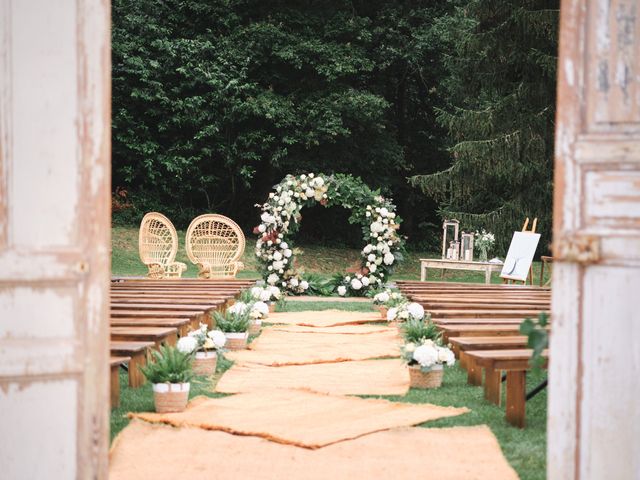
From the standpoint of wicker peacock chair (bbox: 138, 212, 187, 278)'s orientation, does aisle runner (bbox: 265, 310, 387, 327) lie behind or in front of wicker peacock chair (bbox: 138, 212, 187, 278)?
in front

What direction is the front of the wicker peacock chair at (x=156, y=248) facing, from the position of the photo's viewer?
facing the viewer and to the right of the viewer

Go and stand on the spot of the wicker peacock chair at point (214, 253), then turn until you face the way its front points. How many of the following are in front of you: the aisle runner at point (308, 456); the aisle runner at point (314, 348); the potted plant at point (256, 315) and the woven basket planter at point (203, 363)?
4

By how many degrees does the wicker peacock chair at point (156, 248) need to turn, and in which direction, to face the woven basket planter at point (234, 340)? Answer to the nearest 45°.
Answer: approximately 45° to its right

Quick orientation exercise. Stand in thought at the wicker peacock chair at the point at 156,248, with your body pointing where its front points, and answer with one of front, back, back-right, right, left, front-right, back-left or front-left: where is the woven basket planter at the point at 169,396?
front-right

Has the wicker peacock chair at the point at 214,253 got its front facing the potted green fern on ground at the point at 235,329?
yes

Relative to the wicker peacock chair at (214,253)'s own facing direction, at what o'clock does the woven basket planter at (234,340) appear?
The woven basket planter is roughly at 12 o'clock from the wicker peacock chair.

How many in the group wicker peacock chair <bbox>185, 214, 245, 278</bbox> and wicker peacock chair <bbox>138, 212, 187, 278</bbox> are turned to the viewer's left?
0

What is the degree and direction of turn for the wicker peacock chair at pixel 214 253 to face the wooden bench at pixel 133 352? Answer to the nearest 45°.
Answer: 0° — it already faces it

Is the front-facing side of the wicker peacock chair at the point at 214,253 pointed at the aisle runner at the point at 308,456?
yes

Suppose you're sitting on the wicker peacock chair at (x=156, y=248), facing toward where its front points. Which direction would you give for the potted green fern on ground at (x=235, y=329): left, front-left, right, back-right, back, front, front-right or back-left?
front-right

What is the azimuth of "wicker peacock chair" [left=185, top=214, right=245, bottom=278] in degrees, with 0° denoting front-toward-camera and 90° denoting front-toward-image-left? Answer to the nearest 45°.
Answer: approximately 0°

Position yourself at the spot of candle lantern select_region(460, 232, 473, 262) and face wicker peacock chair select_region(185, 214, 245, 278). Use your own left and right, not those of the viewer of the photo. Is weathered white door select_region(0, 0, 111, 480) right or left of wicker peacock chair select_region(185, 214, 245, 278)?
left

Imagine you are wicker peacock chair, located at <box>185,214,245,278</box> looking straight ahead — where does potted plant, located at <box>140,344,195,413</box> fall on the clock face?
The potted plant is roughly at 12 o'clock from the wicker peacock chair.

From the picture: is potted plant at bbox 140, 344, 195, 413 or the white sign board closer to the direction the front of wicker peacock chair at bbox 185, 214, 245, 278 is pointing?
the potted plant

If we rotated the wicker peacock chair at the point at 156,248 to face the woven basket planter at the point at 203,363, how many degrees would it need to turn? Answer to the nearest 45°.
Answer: approximately 45° to its right

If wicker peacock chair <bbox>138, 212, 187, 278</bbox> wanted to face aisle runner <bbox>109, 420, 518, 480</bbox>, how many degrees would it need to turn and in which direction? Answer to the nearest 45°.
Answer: approximately 45° to its right

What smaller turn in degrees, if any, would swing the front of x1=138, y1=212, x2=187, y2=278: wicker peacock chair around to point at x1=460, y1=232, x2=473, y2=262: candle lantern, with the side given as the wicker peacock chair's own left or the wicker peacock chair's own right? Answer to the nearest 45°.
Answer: approximately 45° to the wicker peacock chair's own left

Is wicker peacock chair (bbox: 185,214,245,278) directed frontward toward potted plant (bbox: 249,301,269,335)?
yes

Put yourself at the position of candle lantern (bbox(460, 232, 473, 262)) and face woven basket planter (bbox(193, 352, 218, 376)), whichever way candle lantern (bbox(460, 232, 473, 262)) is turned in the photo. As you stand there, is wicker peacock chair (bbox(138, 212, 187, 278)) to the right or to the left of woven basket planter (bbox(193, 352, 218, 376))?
right
